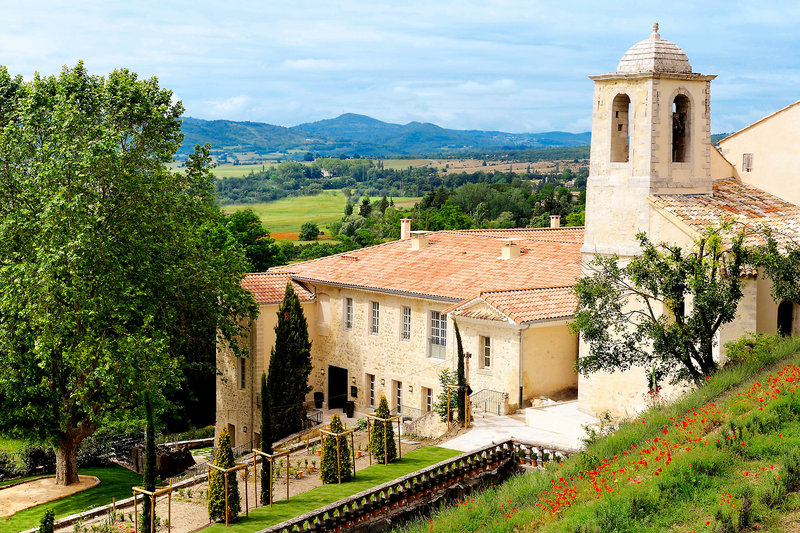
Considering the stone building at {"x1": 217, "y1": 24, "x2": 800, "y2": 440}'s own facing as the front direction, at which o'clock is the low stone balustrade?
The low stone balustrade is roughly at 11 o'clock from the stone building.

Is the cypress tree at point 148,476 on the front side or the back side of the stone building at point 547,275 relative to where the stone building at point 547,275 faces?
on the front side

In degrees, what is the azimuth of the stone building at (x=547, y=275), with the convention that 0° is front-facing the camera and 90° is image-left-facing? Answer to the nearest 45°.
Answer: approximately 45°

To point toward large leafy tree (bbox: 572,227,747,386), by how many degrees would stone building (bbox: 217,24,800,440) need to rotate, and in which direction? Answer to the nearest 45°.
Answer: approximately 45° to its left

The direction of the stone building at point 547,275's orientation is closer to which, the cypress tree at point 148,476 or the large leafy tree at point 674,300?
the cypress tree

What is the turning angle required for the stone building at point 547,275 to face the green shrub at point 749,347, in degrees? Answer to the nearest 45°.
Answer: approximately 90° to its left

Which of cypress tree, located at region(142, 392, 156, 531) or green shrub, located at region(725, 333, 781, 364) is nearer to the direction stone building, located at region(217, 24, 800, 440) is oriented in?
the cypress tree

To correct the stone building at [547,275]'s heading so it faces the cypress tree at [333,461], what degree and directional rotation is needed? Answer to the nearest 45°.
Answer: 0° — it already faces it

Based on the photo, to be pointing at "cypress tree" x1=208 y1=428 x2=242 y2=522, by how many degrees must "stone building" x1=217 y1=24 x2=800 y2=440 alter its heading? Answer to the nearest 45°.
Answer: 0° — it already faces it
